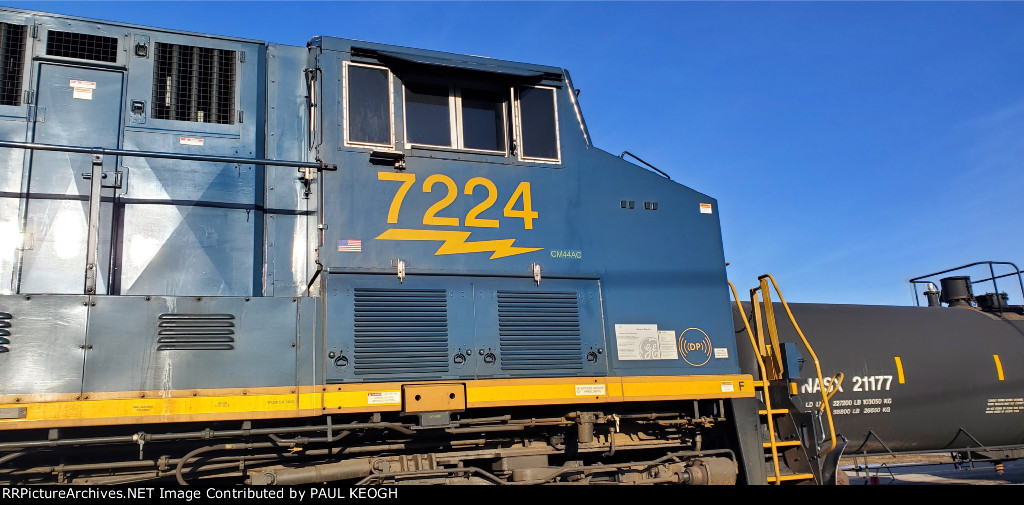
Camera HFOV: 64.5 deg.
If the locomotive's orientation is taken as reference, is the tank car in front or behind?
in front

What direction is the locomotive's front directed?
to the viewer's right
